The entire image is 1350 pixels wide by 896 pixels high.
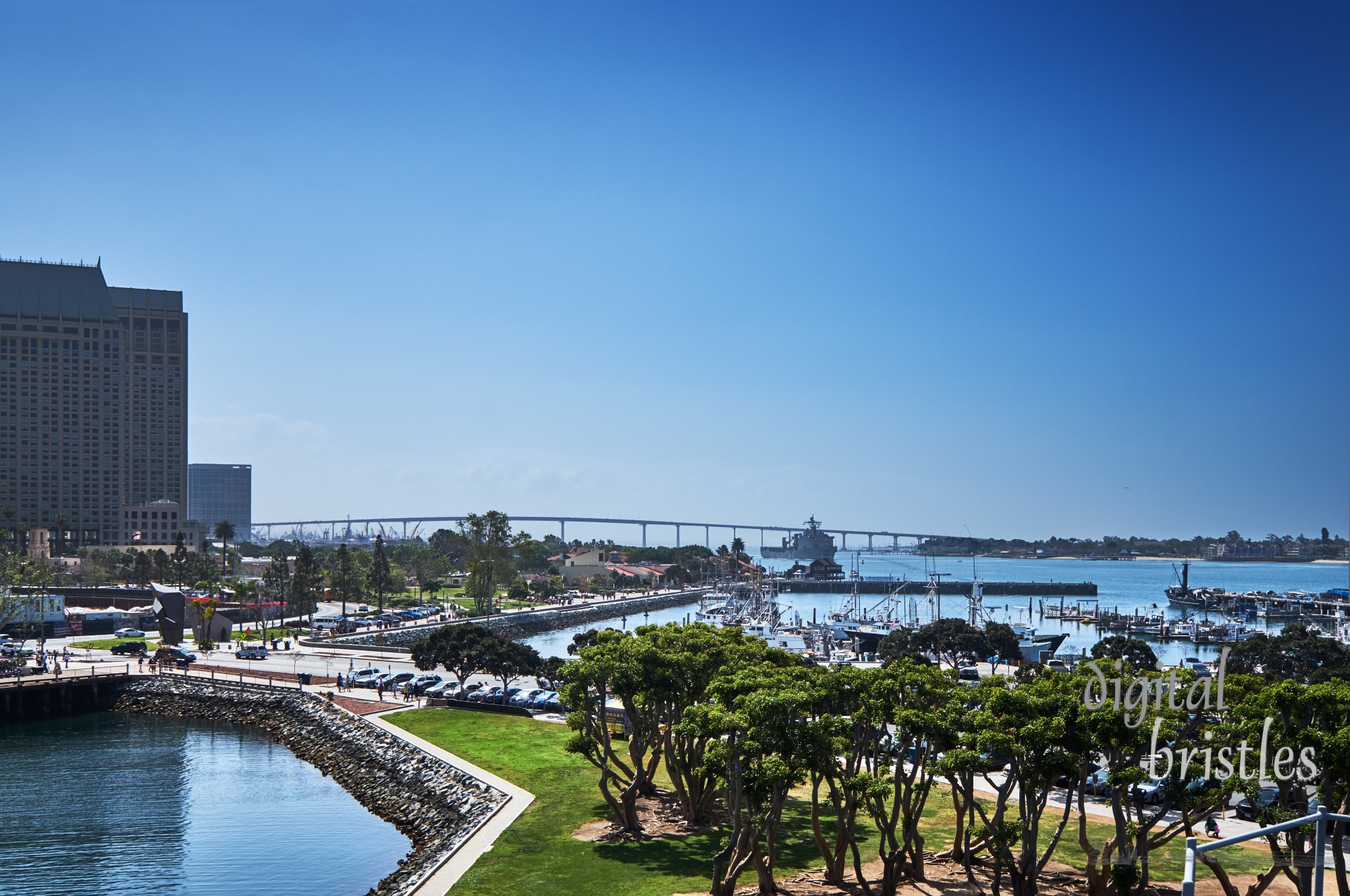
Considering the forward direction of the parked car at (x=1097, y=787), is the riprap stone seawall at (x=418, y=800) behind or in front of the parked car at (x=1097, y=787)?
in front

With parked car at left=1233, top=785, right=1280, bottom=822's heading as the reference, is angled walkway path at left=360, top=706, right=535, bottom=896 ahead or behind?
ahead

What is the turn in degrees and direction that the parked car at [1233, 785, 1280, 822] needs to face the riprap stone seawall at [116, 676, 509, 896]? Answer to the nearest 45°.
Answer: approximately 45° to its right

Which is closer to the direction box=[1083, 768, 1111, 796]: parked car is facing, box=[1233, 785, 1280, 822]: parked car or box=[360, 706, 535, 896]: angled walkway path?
the angled walkway path

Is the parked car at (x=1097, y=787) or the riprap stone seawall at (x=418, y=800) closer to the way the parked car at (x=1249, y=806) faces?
the riprap stone seawall

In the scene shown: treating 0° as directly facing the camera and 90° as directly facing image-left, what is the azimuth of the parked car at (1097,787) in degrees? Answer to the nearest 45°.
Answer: approximately 45°

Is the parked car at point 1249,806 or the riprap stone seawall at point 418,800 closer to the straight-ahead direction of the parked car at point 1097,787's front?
the riprap stone seawall

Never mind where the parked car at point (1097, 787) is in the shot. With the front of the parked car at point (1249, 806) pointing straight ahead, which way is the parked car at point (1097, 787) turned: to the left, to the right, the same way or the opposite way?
the same way

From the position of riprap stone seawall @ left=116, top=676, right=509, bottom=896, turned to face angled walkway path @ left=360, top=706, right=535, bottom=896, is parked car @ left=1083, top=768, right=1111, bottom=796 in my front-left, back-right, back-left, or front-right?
front-left

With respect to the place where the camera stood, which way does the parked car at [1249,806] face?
facing the viewer and to the left of the viewer

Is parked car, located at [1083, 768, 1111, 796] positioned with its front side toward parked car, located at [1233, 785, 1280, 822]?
no

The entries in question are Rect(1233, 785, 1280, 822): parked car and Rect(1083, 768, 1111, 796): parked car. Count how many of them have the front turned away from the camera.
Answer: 0
